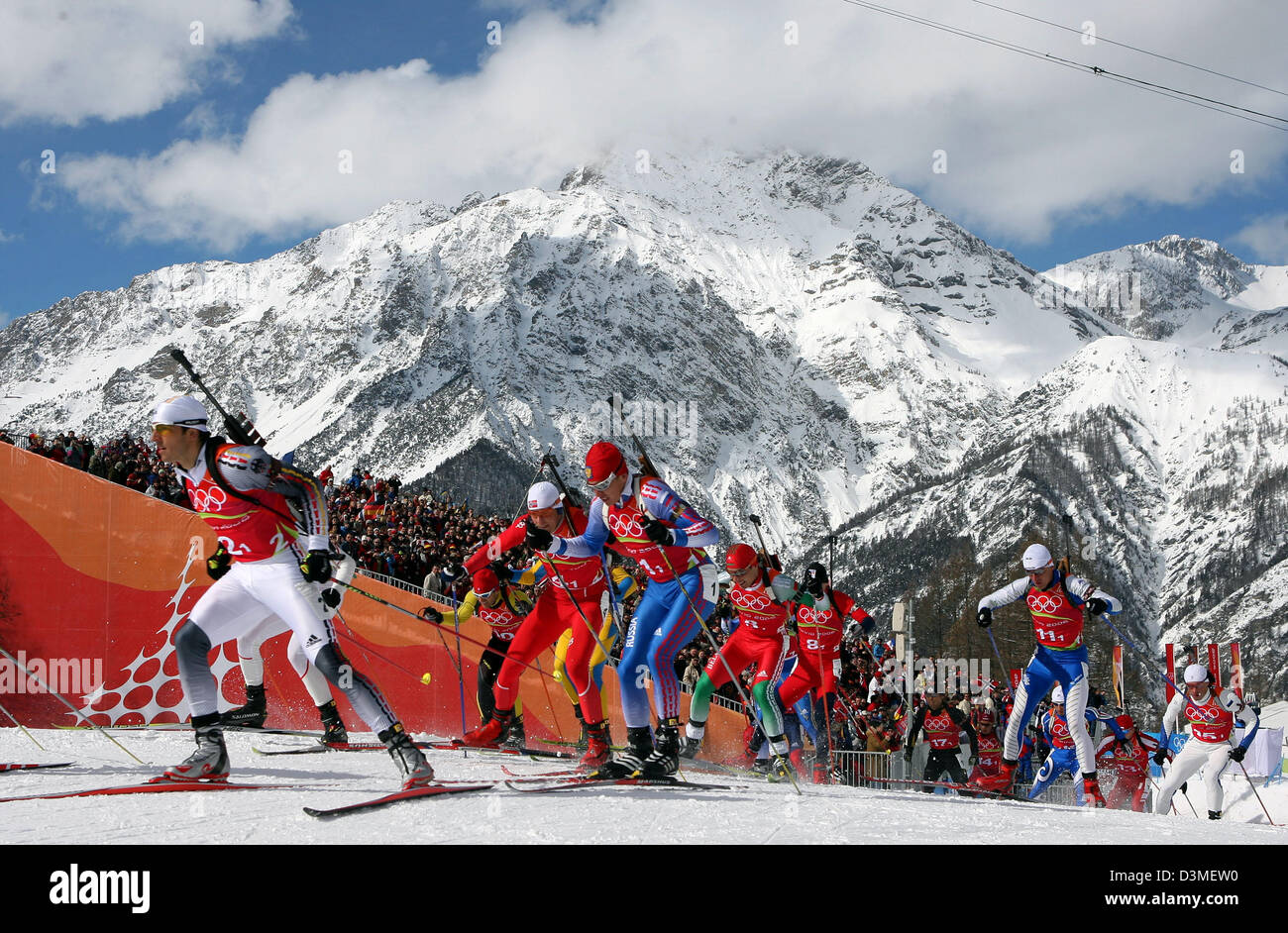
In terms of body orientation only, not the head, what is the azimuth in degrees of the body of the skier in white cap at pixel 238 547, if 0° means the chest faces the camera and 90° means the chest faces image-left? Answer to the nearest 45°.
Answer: approximately 45°

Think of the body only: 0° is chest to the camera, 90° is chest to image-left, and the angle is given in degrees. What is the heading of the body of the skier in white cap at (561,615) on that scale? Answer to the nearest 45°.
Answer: approximately 45°

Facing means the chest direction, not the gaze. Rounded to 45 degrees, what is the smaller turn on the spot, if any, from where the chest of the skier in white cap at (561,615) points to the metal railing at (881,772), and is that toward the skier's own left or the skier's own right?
approximately 180°

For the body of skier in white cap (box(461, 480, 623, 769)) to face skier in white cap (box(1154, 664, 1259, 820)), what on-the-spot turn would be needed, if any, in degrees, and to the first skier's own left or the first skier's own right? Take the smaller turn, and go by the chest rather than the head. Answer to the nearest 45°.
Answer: approximately 180°
